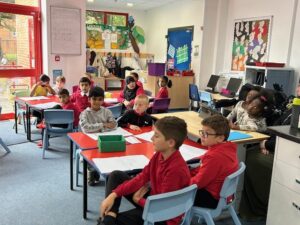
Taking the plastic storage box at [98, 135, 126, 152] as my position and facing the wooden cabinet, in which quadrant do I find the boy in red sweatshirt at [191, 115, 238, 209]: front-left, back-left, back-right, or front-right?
back-right

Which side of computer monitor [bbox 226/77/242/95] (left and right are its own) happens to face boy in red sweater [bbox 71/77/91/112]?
front

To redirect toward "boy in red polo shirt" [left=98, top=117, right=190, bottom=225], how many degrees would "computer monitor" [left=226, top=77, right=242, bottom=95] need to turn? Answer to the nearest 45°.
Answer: approximately 45° to its left

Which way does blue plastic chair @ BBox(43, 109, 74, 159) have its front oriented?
away from the camera

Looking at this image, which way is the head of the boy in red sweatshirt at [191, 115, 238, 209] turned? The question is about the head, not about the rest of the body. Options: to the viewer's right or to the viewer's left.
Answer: to the viewer's left

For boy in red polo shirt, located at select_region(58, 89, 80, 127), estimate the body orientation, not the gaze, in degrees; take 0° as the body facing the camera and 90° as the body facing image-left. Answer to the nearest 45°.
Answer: approximately 45°

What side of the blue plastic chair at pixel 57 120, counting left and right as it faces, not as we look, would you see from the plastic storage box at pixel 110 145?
back
